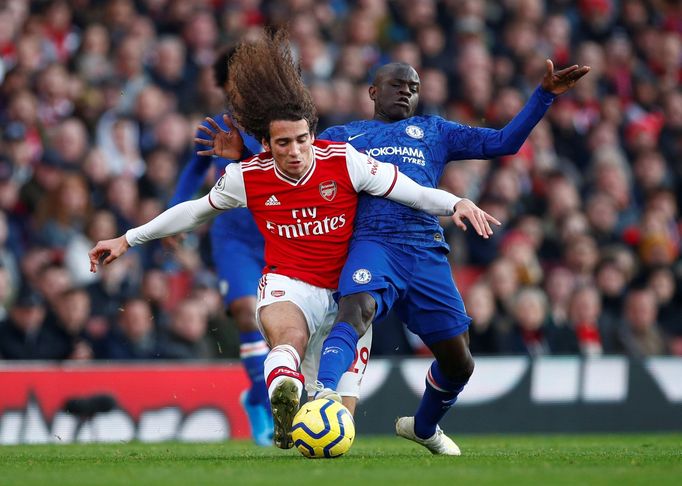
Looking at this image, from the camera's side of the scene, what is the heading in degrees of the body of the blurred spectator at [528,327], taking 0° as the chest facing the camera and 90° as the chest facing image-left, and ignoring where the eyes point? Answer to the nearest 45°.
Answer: approximately 0°

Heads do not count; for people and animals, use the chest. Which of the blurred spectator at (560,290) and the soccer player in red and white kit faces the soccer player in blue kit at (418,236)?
the blurred spectator

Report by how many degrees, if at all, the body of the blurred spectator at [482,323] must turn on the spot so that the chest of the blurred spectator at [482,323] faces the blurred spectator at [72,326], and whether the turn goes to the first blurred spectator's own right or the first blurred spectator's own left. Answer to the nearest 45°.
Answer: approximately 45° to the first blurred spectator's own right

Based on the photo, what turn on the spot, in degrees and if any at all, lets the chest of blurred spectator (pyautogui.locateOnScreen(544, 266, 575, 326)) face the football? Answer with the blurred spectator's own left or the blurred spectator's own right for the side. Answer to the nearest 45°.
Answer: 0° — they already face it

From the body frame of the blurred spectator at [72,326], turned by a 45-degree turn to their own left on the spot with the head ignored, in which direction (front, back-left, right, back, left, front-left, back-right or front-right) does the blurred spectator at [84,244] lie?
back-left

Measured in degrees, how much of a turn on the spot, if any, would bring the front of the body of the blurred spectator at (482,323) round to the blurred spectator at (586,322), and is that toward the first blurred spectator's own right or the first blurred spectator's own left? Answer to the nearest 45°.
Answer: approximately 135° to the first blurred spectator's own left
